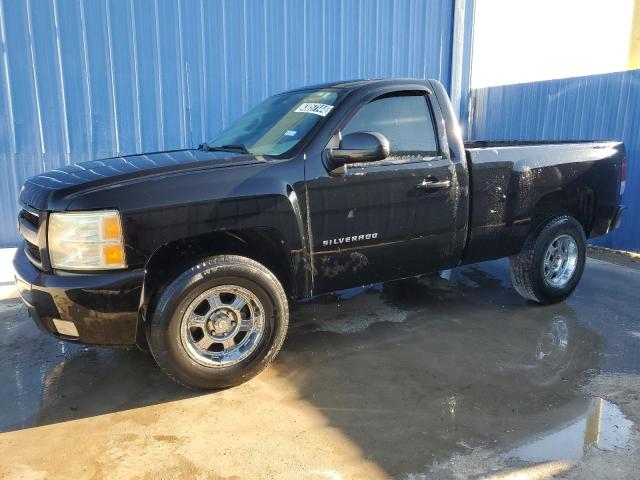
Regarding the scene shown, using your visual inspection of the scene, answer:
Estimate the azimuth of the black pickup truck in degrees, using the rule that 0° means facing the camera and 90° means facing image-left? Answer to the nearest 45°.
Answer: approximately 45°
